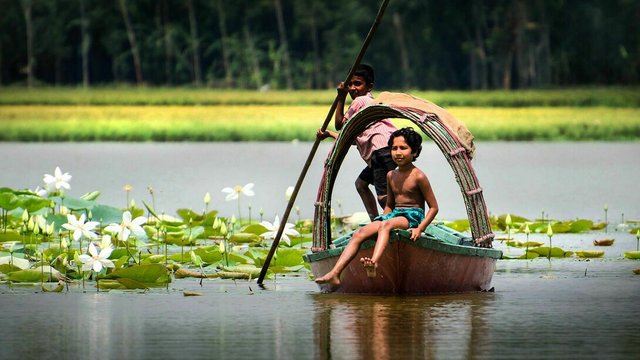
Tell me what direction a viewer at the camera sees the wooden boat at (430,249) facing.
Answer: facing the viewer

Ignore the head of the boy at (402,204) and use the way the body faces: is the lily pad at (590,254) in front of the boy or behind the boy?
behind

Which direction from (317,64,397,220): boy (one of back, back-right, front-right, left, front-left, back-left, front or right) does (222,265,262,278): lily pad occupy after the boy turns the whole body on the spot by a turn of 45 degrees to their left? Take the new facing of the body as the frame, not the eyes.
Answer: front-right

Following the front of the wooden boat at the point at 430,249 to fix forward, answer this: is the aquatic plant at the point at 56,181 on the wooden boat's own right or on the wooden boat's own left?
on the wooden boat's own right

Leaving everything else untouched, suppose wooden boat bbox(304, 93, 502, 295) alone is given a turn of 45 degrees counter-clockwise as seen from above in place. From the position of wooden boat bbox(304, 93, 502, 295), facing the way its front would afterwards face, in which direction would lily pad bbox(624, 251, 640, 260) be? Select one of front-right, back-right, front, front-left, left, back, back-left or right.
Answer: left

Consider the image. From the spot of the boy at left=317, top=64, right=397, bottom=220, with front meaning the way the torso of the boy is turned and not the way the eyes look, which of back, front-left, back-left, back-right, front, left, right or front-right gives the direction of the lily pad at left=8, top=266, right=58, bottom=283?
front

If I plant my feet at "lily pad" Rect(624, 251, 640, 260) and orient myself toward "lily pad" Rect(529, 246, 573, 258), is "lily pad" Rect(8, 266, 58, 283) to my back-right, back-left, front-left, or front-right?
front-left

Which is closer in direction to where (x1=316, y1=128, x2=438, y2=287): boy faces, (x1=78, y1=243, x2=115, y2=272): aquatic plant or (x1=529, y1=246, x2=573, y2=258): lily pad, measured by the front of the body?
the aquatic plant

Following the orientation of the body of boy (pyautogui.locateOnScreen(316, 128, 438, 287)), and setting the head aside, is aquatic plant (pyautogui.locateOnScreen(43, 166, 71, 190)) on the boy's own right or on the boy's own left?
on the boy's own right

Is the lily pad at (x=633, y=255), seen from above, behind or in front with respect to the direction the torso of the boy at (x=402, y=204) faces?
behind

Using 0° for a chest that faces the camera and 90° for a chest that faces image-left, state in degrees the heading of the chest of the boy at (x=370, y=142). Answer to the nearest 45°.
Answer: approximately 90°
